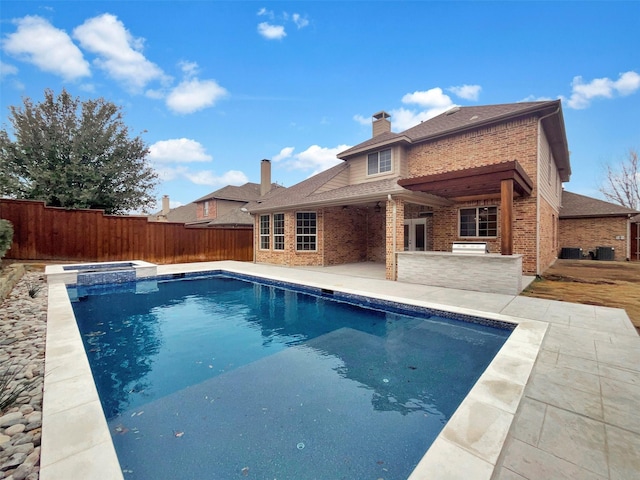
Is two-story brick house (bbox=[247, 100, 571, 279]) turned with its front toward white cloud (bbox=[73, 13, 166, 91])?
no

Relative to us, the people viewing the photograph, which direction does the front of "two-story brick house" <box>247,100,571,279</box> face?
facing away from the viewer and to the right of the viewer

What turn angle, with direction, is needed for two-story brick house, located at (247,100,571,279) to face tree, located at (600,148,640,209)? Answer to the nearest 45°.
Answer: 0° — it already faces it

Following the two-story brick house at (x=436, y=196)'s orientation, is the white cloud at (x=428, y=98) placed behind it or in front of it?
in front

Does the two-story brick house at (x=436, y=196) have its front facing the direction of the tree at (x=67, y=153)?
no

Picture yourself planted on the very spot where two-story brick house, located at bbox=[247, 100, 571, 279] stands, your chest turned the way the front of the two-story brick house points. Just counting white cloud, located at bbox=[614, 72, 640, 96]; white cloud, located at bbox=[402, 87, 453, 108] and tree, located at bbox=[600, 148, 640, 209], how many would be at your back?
0

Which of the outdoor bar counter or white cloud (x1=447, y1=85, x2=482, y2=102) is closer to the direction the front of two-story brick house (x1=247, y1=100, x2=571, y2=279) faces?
the white cloud
